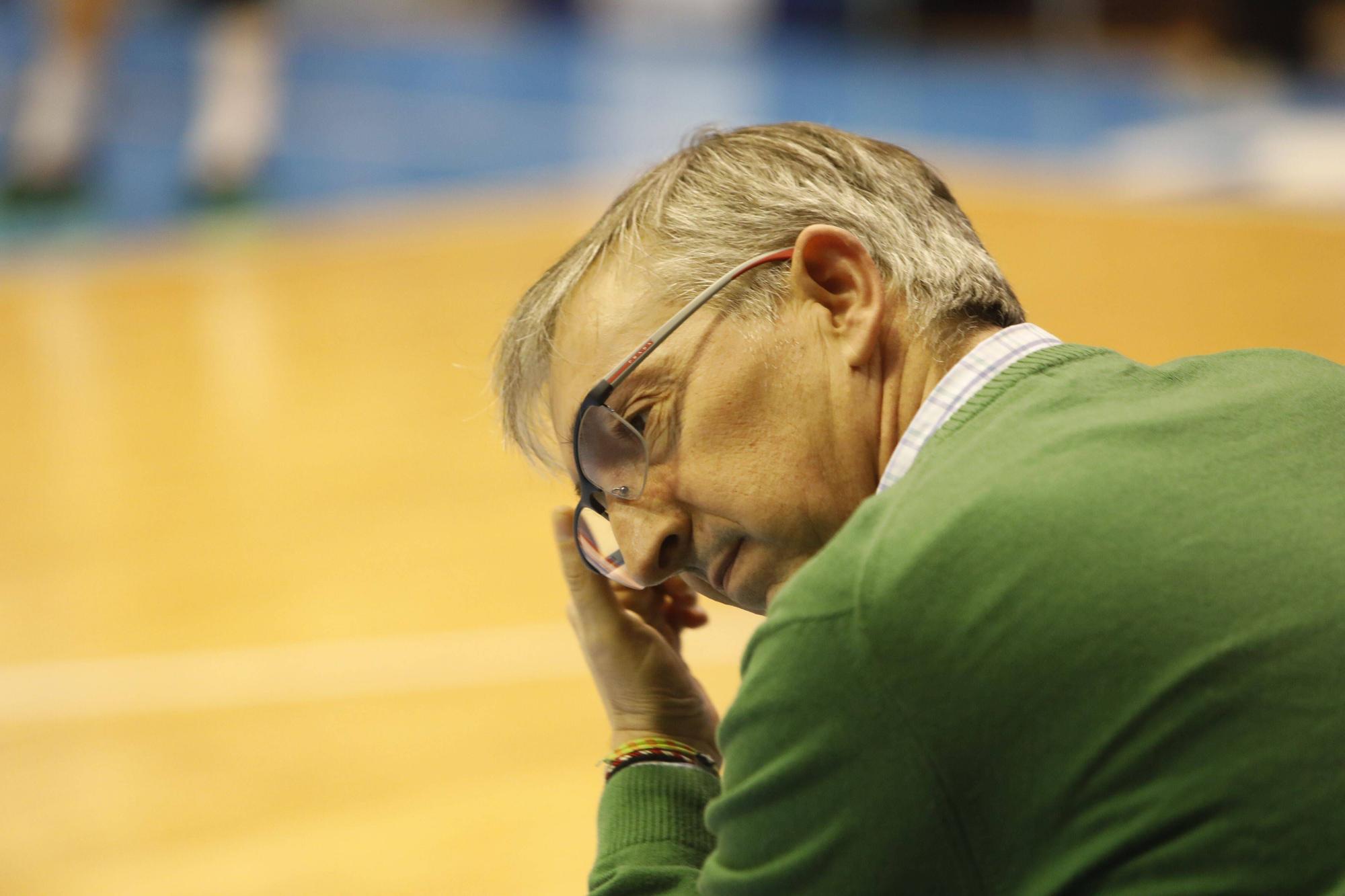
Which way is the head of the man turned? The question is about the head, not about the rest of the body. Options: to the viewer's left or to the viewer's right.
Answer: to the viewer's left

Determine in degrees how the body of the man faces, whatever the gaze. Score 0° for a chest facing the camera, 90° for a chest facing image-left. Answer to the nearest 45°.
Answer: approximately 90°
